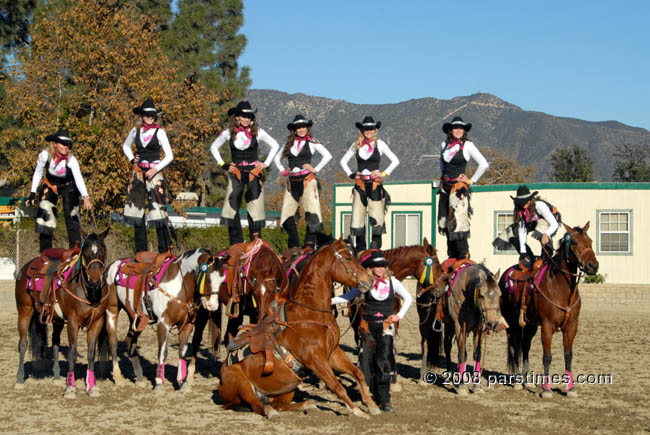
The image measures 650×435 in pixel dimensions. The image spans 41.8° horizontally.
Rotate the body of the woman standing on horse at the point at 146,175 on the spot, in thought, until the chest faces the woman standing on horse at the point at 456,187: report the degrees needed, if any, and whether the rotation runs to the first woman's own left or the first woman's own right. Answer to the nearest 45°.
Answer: approximately 90° to the first woman's own left

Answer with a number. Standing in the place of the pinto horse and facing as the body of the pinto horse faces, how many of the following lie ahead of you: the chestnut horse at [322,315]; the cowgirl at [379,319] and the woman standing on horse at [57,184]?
2

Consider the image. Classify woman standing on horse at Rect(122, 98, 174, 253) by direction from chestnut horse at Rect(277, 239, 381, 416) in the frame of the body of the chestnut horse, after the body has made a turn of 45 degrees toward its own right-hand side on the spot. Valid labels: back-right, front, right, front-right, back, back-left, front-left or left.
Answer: back-right

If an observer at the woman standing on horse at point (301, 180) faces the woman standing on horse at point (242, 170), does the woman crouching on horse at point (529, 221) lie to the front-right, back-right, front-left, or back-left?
back-left

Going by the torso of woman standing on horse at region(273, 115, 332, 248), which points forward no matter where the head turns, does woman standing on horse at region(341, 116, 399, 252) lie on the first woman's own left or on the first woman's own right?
on the first woman's own left

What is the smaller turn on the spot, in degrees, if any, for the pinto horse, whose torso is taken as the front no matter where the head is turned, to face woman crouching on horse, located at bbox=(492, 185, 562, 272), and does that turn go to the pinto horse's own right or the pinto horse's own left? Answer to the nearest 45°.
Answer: approximately 45° to the pinto horse's own left

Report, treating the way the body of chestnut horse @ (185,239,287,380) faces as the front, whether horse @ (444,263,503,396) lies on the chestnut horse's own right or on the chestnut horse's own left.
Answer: on the chestnut horse's own left

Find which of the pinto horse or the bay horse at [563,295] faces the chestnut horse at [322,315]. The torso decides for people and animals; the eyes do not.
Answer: the pinto horse

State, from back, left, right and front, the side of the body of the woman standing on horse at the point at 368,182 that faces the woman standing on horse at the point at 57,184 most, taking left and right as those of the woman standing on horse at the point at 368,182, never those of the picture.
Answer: right

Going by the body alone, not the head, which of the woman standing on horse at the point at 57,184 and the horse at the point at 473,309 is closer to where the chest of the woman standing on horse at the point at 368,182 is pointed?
the horse

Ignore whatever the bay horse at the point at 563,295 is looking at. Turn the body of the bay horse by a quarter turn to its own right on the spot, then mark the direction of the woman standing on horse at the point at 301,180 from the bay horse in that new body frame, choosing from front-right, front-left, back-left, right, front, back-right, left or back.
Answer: front-right

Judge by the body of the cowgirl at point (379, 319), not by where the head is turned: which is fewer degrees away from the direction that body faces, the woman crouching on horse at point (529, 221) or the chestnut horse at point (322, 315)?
the chestnut horse

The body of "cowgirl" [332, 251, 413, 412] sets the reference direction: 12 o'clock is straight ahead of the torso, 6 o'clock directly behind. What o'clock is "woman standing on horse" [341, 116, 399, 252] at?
The woman standing on horse is roughly at 6 o'clock from the cowgirl.

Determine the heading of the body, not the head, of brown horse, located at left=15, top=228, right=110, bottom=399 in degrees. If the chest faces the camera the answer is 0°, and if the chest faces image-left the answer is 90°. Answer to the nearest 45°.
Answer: approximately 315°

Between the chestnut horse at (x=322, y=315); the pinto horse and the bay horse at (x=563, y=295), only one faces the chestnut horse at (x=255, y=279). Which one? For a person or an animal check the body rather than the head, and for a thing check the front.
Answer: the pinto horse
